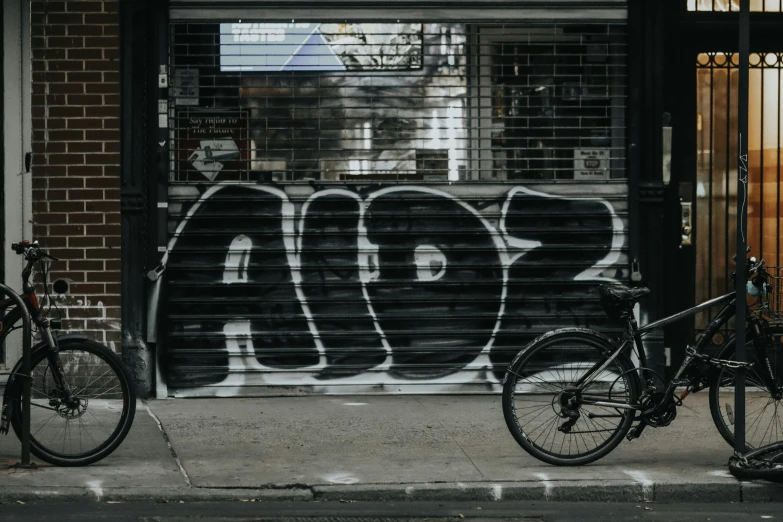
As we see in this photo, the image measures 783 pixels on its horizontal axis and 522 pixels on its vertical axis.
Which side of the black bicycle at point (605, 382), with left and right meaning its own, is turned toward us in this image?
right

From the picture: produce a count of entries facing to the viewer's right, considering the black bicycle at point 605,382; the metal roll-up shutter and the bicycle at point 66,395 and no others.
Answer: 2

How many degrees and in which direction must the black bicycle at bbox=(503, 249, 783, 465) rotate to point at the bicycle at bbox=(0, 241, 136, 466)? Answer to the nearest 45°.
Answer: approximately 180°

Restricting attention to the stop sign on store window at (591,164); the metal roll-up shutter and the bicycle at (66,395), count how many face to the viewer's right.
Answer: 1

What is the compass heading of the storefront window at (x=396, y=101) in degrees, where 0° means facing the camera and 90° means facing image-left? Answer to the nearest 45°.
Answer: approximately 0°

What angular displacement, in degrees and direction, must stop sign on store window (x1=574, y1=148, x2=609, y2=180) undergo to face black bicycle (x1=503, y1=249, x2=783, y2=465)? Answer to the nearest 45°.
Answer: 0° — it already faces it

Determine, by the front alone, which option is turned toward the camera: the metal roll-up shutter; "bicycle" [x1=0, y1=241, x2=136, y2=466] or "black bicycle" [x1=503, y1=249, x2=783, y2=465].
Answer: the metal roll-up shutter

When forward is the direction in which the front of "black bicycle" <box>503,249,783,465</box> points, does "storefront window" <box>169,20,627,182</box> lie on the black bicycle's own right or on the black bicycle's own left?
on the black bicycle's own left

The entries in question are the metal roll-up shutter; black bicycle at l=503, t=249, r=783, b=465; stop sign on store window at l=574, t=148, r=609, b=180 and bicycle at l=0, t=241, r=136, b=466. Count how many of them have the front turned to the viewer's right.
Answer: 2
